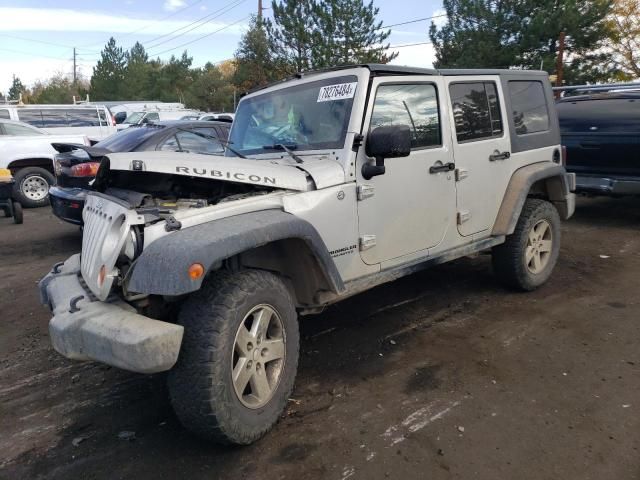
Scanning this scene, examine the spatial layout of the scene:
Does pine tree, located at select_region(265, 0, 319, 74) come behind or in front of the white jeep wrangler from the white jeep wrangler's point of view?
behind

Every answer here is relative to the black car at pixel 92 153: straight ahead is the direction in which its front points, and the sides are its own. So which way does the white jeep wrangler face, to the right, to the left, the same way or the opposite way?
the opposite way

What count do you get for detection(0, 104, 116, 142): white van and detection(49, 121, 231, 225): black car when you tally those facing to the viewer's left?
1

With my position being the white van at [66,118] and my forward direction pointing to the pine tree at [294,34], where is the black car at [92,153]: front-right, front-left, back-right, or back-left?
back-right

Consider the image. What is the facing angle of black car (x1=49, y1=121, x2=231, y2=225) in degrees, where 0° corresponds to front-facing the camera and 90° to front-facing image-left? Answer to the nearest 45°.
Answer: approximately 225°

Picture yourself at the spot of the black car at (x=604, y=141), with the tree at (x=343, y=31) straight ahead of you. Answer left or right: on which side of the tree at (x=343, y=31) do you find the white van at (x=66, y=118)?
left
